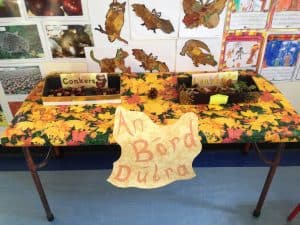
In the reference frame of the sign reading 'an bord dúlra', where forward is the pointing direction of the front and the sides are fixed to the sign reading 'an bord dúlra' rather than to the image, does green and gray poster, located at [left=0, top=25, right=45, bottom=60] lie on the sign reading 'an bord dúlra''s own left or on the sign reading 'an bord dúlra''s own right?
on the sign reading 'an bord dúlra''s own right

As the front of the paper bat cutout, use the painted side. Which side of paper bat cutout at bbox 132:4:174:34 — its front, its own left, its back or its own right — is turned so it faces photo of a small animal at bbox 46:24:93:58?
right

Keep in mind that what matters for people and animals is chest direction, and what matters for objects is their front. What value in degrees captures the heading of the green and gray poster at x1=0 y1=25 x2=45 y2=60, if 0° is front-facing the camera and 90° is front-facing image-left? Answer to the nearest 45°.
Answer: approximately 0°

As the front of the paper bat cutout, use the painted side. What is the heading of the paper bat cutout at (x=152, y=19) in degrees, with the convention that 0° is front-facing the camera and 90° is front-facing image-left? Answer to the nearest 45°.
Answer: approximately 0°

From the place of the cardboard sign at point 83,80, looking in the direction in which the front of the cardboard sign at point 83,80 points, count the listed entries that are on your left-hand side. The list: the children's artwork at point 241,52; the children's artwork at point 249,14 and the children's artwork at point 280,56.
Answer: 3
